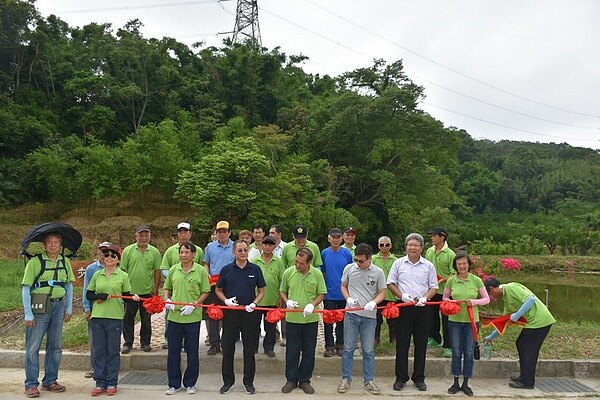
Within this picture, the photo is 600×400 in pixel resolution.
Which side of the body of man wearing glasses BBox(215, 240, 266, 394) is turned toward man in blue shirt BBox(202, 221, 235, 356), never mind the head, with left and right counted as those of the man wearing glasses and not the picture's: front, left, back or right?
back

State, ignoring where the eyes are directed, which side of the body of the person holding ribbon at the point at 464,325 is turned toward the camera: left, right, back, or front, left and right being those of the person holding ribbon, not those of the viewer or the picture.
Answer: front

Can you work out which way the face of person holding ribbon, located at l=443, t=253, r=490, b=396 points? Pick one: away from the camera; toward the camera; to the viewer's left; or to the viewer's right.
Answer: toward the camera

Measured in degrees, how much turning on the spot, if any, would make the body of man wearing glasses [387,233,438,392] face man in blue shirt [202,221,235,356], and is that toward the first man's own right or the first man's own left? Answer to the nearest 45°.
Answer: approximately 90° to the first man's own right

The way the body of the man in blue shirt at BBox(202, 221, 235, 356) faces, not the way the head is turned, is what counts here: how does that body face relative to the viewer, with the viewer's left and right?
facing the viewer

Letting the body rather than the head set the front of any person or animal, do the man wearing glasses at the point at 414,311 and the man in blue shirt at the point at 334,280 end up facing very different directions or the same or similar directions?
same or similar directions

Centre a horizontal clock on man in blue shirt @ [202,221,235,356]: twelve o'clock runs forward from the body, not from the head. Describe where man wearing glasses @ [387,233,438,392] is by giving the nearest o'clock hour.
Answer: The man wearing glasses is roughly at 10 o'clock from the man in blue shirt.

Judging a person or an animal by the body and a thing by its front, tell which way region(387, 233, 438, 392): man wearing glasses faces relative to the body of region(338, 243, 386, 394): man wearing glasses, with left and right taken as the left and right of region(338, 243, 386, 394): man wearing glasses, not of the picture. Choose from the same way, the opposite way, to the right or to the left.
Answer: the same way

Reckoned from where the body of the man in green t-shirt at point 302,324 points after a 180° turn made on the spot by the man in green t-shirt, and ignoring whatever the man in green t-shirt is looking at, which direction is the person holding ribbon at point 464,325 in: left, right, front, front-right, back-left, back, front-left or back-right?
right

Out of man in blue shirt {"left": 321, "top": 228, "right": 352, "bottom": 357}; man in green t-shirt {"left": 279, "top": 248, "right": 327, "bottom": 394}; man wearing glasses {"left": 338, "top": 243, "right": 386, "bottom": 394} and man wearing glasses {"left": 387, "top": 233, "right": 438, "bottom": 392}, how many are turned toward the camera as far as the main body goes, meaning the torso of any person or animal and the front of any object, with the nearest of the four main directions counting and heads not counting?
4

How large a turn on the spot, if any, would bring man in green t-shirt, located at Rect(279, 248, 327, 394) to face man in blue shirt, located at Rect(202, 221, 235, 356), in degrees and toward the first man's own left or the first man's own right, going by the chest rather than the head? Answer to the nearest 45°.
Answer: approximately 135° to the first man's own right

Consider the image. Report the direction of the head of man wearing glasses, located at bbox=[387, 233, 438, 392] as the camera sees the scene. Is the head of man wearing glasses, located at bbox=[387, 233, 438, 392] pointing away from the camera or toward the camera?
toward the camera

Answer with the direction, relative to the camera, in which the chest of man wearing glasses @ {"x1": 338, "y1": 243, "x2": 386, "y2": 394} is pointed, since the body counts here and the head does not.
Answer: toward the camera

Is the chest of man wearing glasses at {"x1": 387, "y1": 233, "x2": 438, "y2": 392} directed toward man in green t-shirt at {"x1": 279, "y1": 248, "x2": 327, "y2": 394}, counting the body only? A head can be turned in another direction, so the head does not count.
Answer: no
